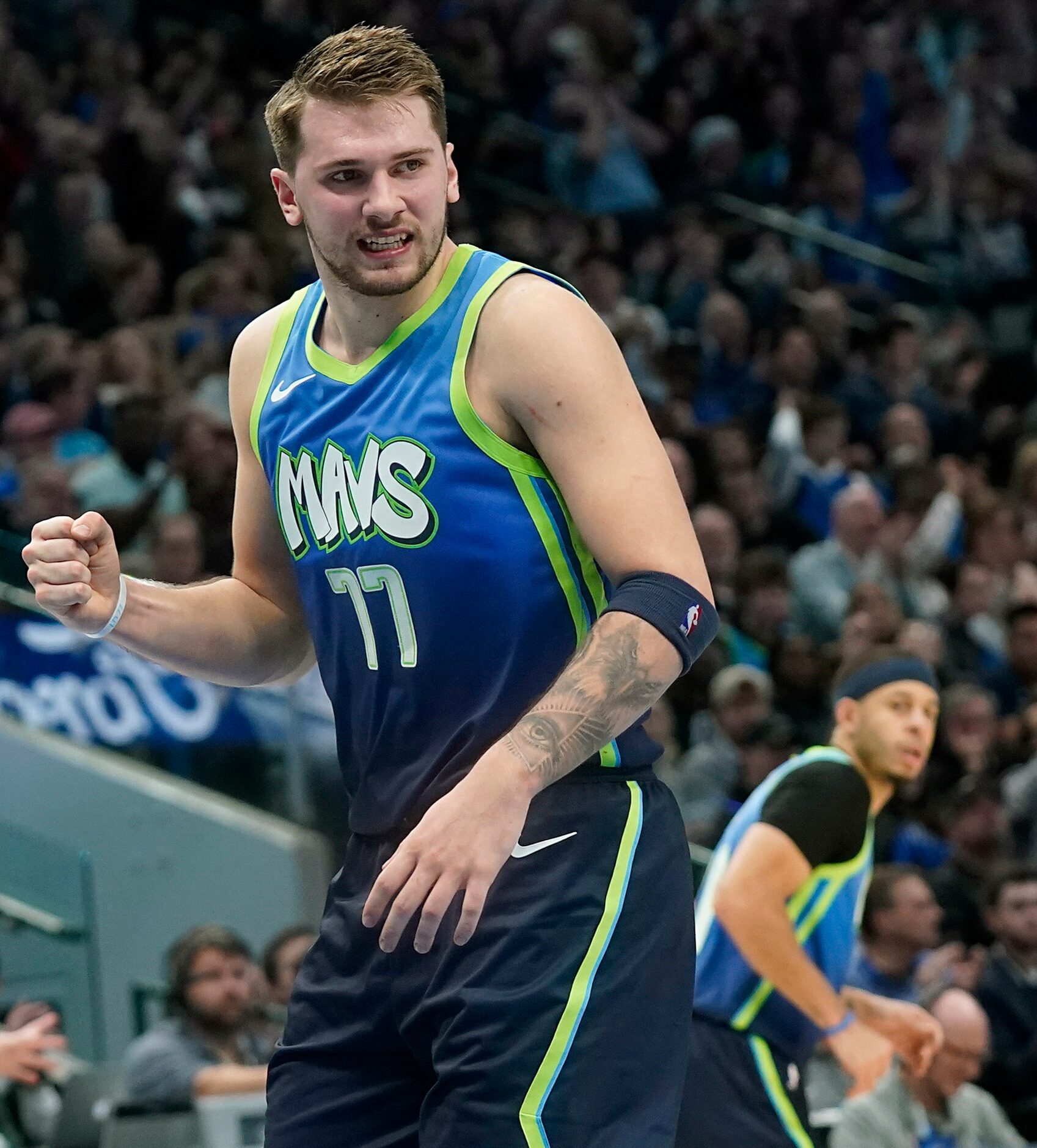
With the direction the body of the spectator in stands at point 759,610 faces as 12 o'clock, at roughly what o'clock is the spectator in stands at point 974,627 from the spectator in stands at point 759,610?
the spectator in stands at point 974,627 is roughly at 9 o'clock from the spectator in stands at point 759,610.

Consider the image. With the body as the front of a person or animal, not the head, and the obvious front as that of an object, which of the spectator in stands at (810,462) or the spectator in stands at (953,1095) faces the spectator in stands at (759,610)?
the spectator in stands at (810,462)

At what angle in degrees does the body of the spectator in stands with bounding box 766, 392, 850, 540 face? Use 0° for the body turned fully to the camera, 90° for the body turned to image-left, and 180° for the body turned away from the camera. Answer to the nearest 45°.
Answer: approximately 0°

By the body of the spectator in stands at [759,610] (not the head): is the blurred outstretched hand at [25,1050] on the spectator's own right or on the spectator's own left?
on the spectator's own right

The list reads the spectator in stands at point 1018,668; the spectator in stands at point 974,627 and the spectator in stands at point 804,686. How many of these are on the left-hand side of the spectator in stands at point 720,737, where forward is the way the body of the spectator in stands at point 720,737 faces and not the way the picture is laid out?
3

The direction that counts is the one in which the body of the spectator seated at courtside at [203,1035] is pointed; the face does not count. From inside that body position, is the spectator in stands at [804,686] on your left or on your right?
on your left

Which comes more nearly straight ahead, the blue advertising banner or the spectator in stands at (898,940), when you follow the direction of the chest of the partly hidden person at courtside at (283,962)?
the spectator in stands

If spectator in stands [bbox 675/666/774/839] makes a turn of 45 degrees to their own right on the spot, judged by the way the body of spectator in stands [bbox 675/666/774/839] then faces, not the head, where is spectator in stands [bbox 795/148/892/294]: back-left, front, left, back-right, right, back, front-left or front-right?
back

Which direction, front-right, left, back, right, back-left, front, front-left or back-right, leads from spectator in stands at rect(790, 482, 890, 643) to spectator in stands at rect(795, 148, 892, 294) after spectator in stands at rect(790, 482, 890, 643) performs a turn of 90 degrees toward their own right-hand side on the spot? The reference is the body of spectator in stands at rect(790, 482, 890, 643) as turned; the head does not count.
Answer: back-right

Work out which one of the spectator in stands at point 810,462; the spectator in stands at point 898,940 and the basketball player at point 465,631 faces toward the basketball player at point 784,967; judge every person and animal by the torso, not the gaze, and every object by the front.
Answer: the spectator in stands at point 810,462
